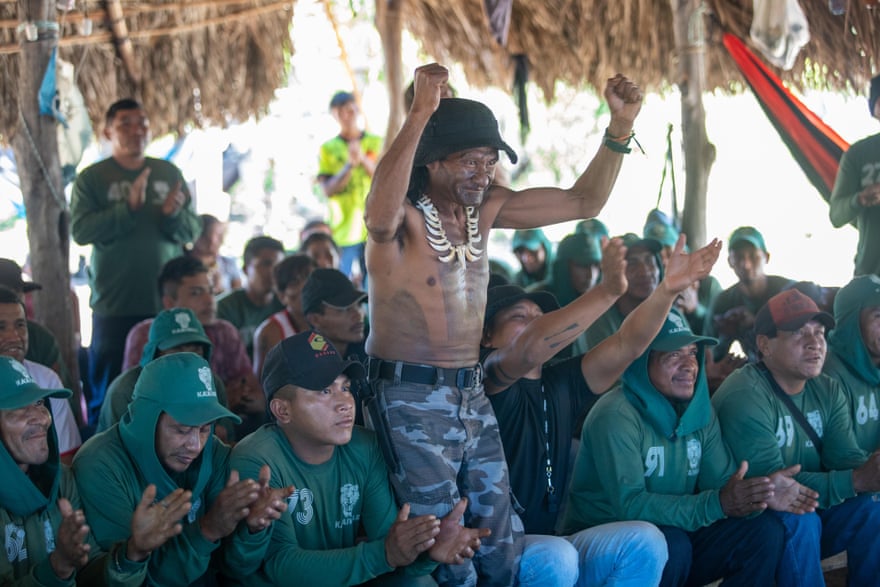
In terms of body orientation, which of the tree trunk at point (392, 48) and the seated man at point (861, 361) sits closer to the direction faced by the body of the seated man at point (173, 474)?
the seated man

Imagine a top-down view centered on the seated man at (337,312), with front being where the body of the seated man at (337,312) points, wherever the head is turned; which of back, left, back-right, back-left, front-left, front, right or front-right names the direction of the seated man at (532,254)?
left

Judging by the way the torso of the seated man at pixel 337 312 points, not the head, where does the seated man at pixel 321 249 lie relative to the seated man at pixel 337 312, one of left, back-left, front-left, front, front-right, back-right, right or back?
back-left

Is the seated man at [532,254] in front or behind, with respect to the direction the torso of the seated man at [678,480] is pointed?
behind

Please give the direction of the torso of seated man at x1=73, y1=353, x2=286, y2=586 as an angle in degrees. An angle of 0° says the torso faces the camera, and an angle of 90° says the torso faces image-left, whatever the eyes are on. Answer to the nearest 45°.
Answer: approximately 315°

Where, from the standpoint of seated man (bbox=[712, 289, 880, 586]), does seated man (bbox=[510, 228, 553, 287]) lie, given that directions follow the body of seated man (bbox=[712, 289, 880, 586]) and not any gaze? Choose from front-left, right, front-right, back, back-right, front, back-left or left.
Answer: back

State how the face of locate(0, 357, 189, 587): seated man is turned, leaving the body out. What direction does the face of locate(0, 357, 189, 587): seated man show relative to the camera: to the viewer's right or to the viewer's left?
to the viewer's right

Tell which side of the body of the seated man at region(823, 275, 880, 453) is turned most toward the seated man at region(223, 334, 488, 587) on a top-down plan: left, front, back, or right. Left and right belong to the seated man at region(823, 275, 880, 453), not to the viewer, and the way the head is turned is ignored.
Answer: right

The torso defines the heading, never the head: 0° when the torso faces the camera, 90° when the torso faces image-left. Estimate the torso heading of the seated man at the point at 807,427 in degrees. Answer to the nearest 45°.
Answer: approximately 315°

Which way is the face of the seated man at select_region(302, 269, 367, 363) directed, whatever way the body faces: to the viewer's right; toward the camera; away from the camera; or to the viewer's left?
to the viewer's right

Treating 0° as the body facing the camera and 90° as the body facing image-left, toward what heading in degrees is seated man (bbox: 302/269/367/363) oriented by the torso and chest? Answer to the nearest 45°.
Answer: approximately 315°
